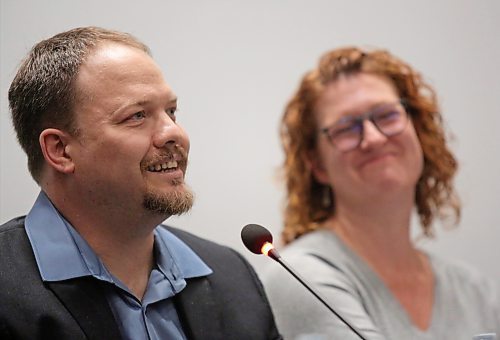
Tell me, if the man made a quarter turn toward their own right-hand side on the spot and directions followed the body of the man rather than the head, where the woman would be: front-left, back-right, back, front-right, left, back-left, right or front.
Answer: back

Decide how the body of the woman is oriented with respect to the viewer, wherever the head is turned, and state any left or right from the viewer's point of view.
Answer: facing the viewer and to the right of the viewer

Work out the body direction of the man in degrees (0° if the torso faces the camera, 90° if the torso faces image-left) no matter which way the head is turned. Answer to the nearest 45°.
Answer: approximately 315°
